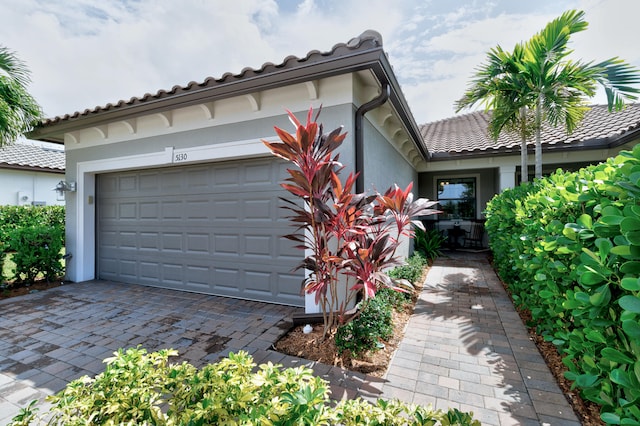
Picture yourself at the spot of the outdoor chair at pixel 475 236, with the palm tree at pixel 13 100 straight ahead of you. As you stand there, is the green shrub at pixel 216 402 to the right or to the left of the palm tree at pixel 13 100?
left

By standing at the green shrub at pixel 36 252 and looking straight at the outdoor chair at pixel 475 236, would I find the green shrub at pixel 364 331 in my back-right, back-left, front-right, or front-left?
front-right

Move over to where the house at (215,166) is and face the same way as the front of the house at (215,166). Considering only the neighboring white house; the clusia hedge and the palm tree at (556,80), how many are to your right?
1

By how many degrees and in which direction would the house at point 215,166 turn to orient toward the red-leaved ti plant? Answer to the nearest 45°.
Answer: approximately 90° to its left

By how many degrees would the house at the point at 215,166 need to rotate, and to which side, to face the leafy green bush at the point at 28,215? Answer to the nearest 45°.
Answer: approximately 90° to its right

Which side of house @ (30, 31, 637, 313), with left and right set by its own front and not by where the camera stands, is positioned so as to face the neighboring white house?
right

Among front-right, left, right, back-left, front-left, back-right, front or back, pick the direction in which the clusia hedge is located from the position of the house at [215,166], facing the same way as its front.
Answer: left

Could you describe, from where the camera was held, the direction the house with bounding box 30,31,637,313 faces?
facing the viewer and to the left of the viewer
